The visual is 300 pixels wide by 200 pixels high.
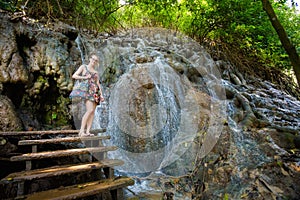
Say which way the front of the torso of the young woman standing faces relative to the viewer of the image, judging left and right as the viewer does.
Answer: facing the viewer and to the right of the viewer
